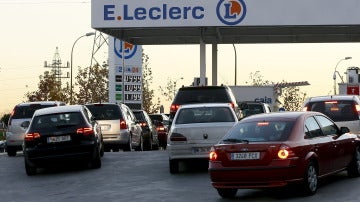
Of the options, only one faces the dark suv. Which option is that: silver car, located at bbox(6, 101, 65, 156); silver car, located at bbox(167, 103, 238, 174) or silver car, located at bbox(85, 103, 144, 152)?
silver car, located at bbox(167, 103, 238, 174)

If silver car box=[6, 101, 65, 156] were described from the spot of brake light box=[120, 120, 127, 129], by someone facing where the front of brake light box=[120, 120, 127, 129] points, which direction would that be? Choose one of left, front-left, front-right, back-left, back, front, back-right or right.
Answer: right

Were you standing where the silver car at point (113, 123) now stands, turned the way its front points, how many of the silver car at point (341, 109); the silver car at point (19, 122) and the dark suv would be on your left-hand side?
1

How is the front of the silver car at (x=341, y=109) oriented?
away from the camera

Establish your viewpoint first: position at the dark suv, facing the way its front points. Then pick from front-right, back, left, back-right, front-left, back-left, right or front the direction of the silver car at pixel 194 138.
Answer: back

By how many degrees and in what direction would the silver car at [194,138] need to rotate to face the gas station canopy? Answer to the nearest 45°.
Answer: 0° — it already faces it

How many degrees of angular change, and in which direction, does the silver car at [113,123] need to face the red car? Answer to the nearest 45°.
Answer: approximately 180°

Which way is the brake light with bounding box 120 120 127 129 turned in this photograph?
toward the camera

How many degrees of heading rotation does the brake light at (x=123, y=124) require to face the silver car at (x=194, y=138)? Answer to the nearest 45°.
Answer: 0° — it already faces it

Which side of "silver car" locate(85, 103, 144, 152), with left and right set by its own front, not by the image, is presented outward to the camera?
back

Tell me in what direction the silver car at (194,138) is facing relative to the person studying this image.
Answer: facing away from the viewer

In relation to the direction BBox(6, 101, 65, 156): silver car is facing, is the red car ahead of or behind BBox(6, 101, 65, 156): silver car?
behind
